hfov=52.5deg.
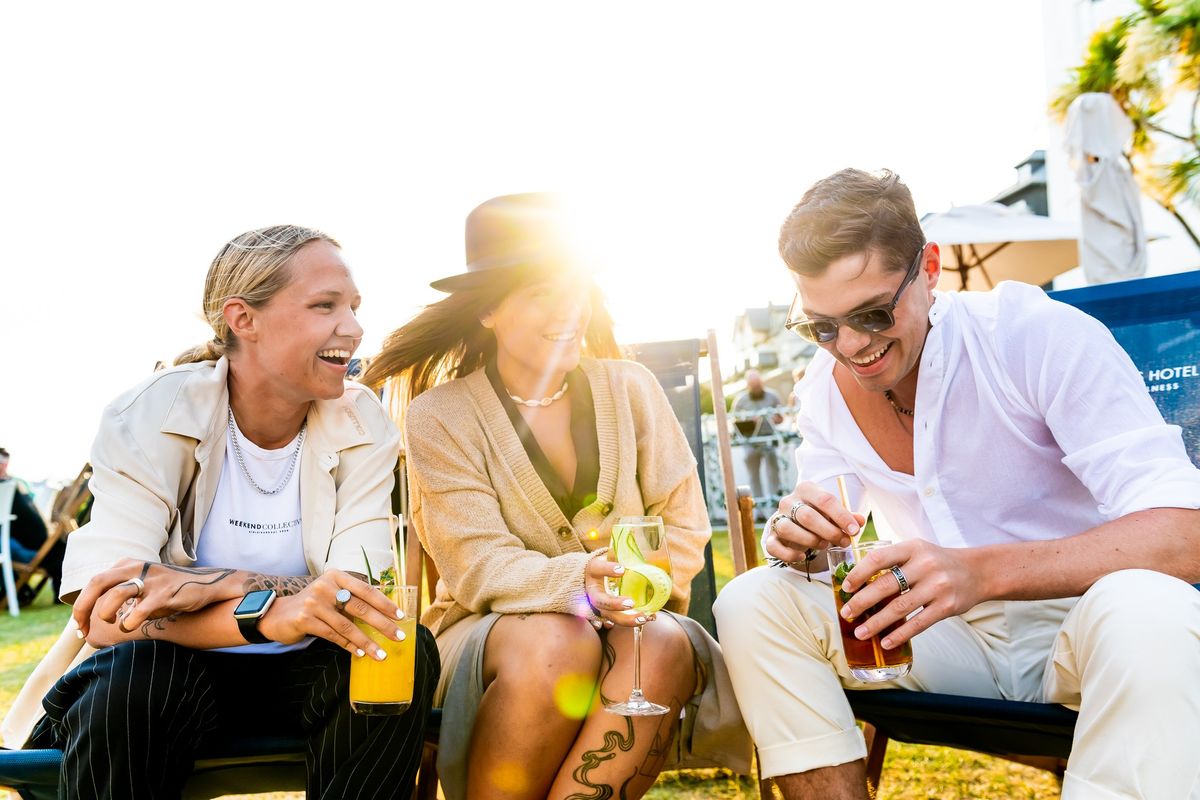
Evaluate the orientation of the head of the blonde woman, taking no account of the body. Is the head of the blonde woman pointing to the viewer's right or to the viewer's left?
to the viewer's right

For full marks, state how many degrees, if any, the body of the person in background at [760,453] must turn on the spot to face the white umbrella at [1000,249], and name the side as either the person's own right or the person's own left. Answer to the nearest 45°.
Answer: approximately 45° to the person's own left

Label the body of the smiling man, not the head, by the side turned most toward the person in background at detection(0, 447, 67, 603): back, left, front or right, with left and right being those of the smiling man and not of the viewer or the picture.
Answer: right

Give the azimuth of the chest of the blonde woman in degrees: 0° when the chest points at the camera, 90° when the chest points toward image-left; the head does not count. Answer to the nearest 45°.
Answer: approximately 0°

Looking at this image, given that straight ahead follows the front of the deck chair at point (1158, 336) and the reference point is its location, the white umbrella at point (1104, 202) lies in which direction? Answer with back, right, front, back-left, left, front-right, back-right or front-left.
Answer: back-right

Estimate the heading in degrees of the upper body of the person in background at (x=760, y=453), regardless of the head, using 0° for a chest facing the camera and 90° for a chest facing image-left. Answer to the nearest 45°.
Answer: approximately 0°

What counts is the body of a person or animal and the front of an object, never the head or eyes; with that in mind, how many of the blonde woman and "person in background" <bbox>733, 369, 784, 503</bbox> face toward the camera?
2
